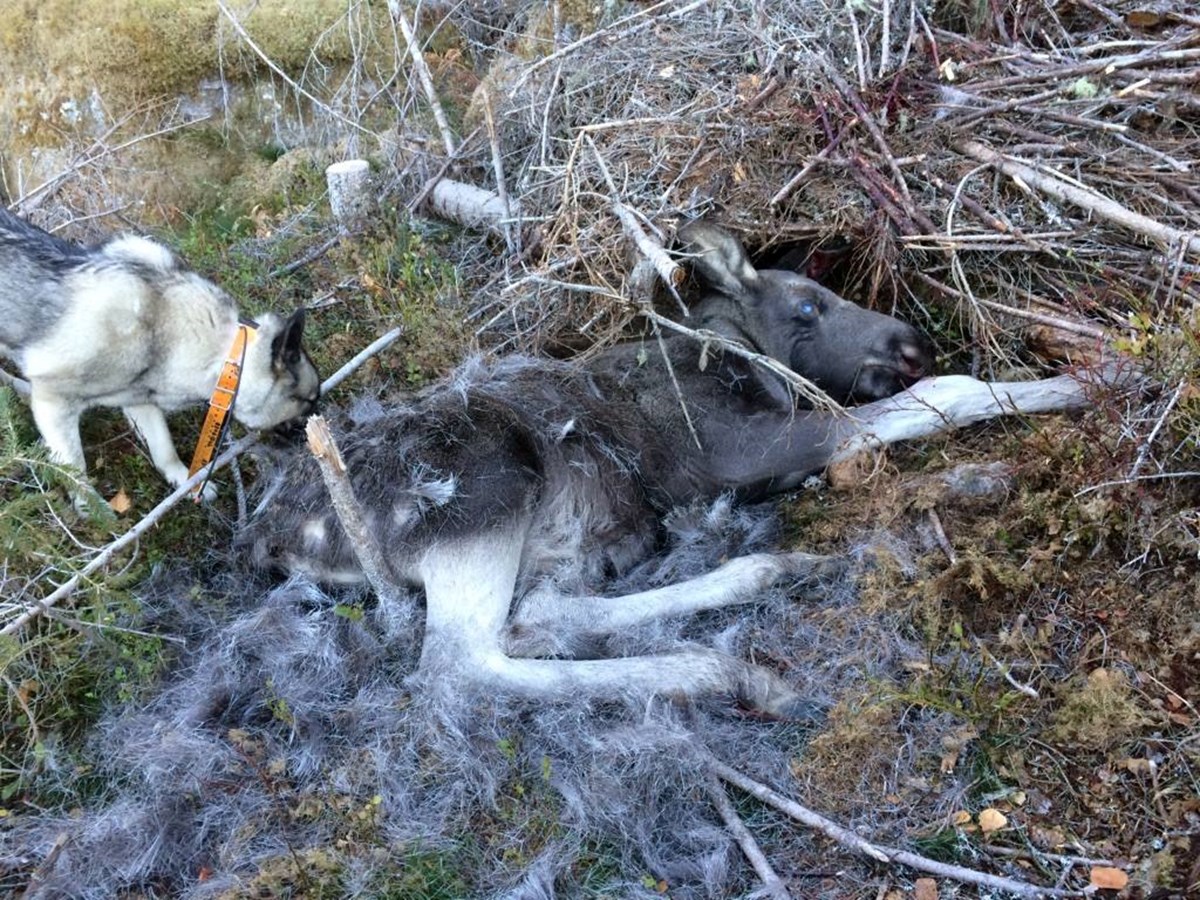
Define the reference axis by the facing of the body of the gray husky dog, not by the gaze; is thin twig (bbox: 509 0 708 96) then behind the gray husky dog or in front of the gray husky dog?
in front

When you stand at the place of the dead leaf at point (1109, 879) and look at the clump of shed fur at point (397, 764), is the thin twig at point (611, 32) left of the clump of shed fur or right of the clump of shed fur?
right

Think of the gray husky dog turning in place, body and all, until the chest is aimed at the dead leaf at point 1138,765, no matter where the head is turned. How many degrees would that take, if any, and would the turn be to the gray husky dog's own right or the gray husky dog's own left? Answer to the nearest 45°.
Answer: approximately 45° to the gray husky dog's own right

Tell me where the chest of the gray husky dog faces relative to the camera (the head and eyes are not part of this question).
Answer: to the viewer's right

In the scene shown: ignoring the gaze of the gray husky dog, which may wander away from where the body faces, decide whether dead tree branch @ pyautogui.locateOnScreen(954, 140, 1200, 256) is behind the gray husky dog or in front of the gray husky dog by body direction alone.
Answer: in front

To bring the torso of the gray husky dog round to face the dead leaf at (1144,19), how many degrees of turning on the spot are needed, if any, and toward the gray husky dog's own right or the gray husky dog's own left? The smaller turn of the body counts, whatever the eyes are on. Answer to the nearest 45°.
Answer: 0° — it already faces it

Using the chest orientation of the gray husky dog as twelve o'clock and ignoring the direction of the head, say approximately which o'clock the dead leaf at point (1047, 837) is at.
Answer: The dead leaf is roughly at 2 o'clock from the gray husky dog.

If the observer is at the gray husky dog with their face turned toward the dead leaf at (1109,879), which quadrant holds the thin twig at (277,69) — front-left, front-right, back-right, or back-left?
back-left

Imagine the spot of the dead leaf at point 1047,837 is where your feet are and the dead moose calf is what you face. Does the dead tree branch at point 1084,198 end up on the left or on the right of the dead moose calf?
right
